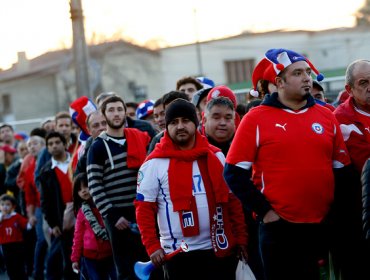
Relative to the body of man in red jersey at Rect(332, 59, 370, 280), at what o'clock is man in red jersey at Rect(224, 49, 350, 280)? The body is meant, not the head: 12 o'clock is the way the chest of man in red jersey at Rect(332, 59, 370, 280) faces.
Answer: man in red jersey at Rect(224, 49, 350, 280) is roughly at 3 o'clock from man in red jersey at Rect(332, 59, 370, 280).
